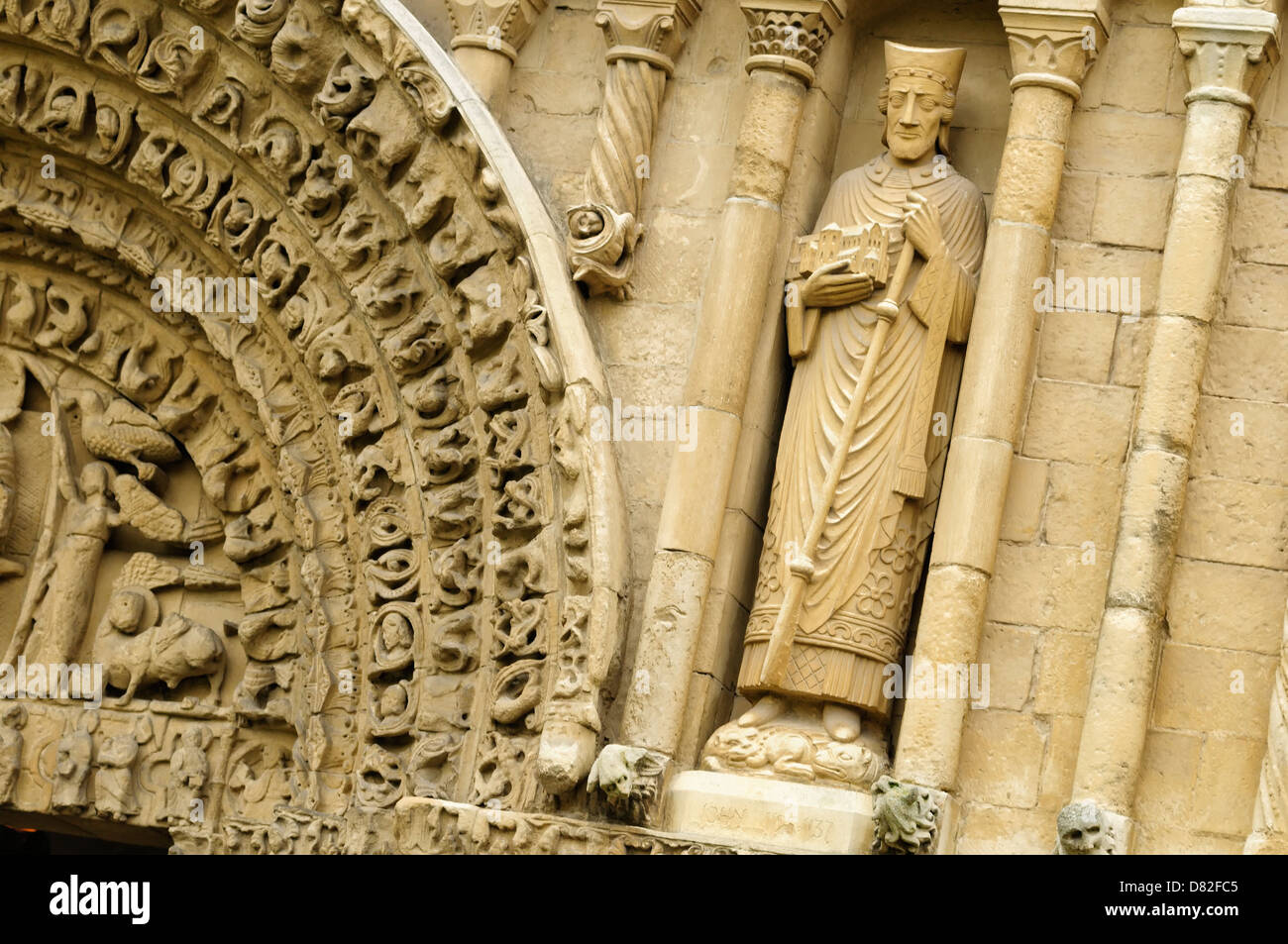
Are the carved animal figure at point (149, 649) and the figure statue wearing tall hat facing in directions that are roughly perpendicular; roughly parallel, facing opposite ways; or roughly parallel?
roughly perpendicular

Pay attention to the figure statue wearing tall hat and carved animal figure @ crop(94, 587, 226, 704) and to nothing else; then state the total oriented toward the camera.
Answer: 1

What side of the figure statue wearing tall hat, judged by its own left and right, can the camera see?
front

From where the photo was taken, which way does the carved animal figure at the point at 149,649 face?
to the viewer's left

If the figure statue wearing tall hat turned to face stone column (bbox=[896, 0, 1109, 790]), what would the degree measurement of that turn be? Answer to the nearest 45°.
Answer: approximately 90° to its left

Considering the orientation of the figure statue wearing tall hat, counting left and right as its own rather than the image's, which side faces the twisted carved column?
right

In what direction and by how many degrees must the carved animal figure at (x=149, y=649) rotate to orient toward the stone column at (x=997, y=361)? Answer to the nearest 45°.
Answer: approximately 135° to its left

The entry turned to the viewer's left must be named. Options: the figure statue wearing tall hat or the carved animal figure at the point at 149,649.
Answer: the carved animal figure
